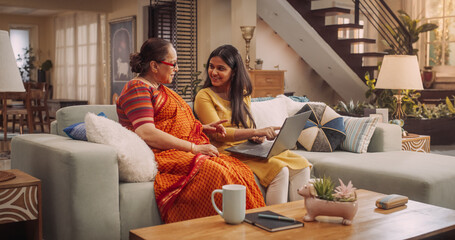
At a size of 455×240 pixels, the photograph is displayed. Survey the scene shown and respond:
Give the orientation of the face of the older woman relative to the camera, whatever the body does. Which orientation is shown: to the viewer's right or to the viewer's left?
to the viewer's right

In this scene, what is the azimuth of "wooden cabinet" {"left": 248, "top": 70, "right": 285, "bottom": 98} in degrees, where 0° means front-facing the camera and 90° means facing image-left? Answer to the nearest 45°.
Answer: approximately 0°

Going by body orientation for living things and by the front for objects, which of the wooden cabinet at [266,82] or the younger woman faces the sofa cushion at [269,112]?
the wooden cabinet

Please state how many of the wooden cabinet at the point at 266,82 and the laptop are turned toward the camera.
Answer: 1

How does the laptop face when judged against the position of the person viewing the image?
facing away from the viewer and to the left of the viewer

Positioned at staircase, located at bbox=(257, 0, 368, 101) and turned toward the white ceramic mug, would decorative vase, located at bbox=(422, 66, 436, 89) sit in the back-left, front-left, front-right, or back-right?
back-left

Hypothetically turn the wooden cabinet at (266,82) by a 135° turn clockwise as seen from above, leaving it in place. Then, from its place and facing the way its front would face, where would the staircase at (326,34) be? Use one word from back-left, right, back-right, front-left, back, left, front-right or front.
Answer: right

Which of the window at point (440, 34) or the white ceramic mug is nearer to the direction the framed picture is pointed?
the white ceramic mug
